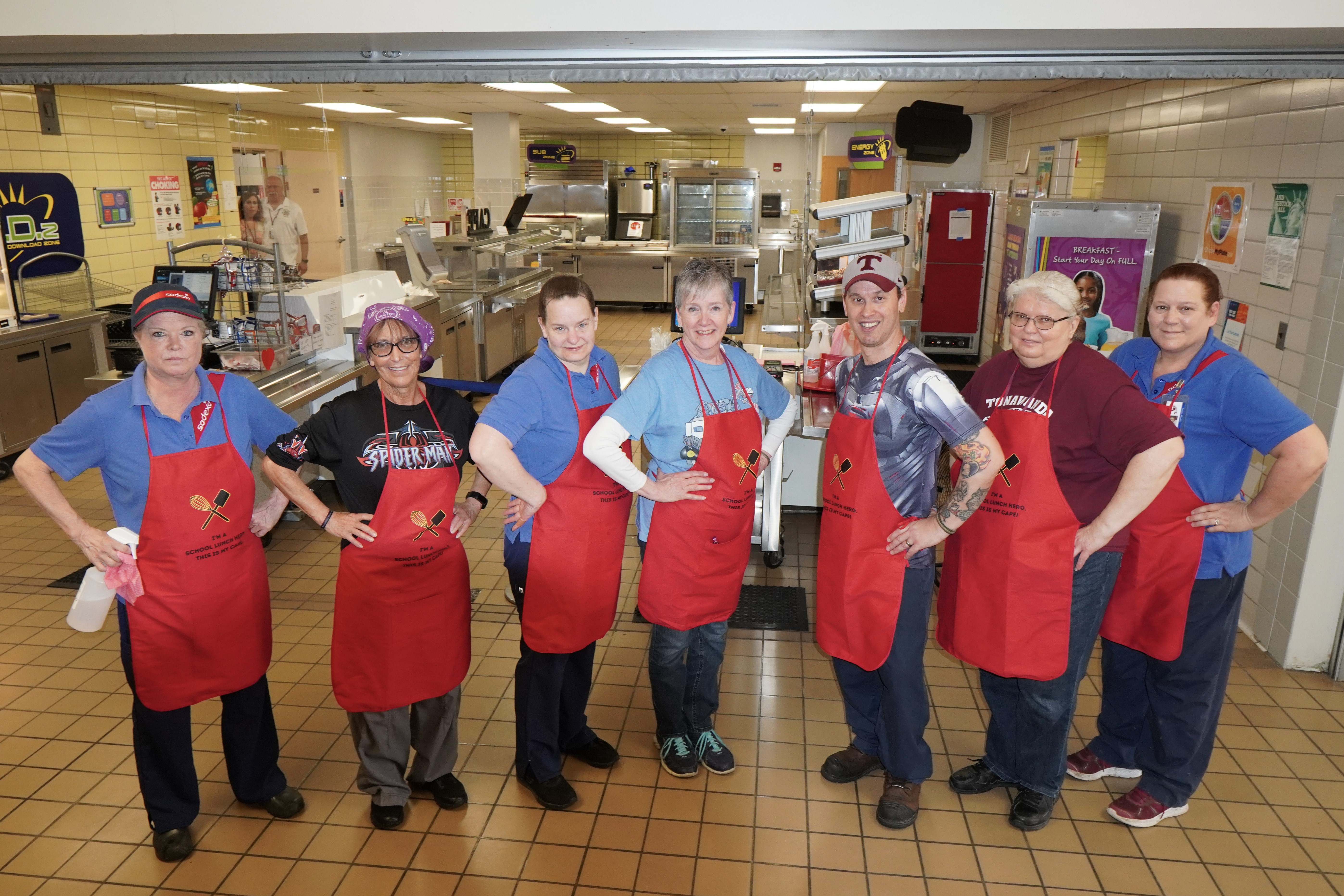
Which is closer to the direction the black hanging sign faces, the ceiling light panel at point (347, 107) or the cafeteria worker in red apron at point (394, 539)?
the cafeteria worker in red apron

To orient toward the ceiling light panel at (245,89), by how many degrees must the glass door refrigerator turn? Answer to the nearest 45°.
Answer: approximately 45° to its right

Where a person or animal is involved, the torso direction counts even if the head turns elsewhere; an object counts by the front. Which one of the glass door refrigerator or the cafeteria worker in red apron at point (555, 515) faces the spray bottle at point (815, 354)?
the glass door refrigerator

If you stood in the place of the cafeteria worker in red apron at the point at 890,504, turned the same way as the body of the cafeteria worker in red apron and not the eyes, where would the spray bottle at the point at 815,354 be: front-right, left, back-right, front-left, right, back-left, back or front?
back-right

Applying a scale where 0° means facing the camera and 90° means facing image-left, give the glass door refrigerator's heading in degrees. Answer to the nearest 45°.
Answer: approximately 0°

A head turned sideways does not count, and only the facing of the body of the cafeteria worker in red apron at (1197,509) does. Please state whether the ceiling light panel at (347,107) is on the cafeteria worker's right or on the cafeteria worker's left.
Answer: on the cafeteria worker's right

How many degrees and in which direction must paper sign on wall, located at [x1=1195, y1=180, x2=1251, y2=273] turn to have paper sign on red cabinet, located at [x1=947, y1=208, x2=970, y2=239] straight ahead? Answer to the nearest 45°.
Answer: approximately 90° to its right

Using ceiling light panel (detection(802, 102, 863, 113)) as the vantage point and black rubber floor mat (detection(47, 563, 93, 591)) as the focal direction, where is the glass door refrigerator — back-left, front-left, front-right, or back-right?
back-right

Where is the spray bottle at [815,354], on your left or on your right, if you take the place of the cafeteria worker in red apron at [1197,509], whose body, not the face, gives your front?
on your right

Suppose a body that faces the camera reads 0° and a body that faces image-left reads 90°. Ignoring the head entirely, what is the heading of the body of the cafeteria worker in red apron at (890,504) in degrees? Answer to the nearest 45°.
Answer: approximately 45°
